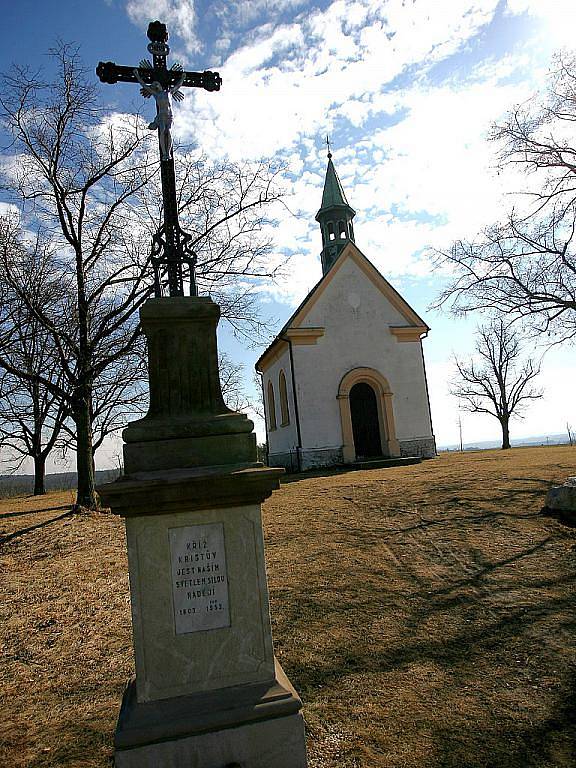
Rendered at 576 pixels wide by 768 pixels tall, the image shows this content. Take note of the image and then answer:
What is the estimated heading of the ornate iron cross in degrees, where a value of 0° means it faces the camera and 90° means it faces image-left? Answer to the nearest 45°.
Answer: approximately 0°

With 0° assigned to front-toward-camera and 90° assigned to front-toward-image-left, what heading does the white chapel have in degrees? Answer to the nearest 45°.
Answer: approximately 0°

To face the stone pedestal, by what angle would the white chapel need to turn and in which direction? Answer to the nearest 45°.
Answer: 0° — it already faces it

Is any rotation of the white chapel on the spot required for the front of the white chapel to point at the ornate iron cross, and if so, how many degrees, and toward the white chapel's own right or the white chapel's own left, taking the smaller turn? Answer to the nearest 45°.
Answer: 0° — it already faces it

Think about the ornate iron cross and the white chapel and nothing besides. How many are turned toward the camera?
2
